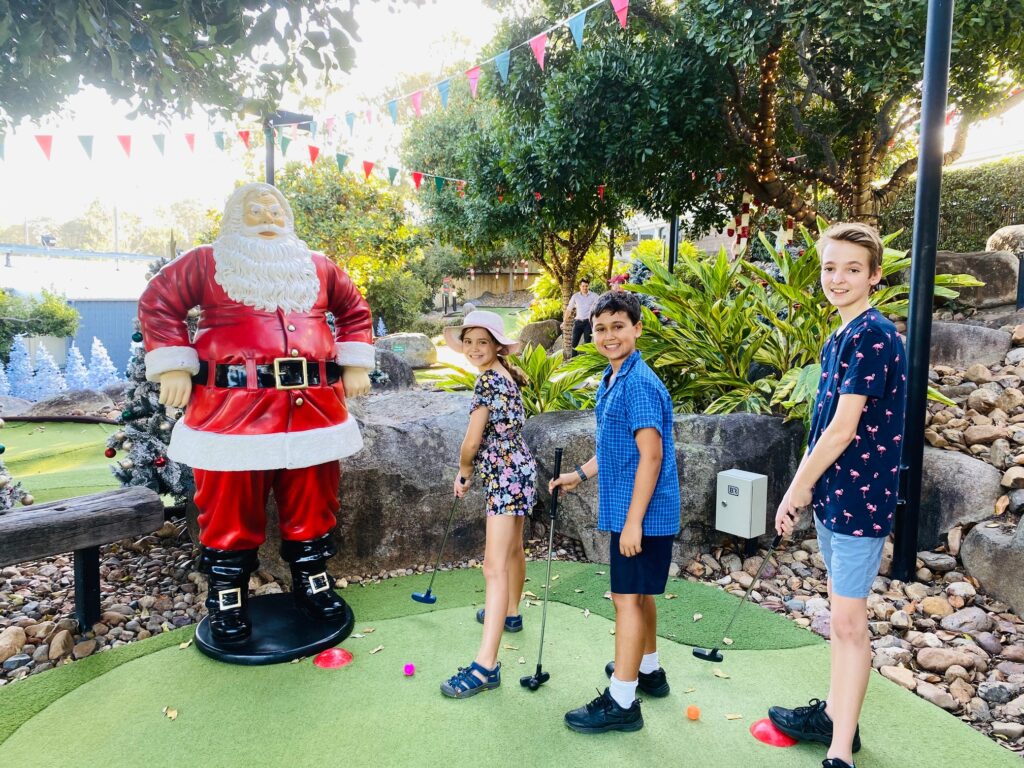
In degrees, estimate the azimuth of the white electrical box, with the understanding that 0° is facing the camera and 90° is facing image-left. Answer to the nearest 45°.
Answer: approximately 45°

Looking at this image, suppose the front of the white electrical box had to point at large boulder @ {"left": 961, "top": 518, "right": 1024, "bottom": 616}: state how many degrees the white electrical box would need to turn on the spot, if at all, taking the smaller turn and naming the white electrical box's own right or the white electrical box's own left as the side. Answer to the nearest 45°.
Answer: approximately 135° to the white electrical box's own left

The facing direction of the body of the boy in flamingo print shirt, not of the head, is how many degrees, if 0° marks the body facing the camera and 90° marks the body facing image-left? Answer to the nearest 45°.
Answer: approximately 90°

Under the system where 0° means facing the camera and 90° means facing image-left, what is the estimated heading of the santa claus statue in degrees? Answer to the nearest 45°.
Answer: approximately 0°

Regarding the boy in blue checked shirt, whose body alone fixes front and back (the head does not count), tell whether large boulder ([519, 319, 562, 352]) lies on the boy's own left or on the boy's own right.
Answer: on the boy's own right

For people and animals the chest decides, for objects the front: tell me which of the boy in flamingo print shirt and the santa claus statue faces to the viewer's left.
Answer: the boy in flamingo print shirt
